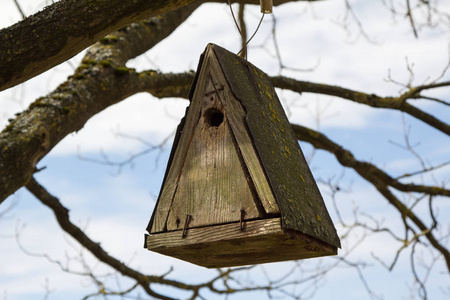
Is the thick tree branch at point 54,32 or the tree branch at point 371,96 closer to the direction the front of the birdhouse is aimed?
the thick tree branch

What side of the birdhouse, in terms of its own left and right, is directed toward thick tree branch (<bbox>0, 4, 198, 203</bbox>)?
right

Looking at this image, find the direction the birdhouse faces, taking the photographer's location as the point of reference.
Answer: facing the viewer and to the left of the viewer

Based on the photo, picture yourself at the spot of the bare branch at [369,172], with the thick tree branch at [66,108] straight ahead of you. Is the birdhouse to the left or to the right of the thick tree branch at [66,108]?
left

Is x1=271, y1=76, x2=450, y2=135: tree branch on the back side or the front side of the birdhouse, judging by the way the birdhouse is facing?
on the back side
